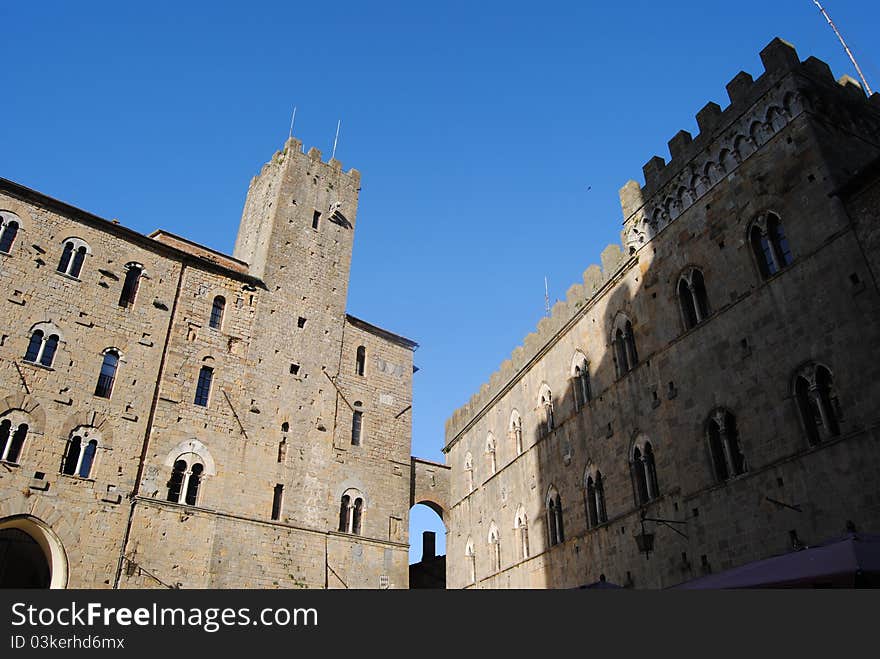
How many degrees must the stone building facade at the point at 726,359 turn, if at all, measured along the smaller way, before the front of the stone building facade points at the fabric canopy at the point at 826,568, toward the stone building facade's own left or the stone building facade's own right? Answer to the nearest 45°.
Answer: approximately 45° to the stone building facade's own left

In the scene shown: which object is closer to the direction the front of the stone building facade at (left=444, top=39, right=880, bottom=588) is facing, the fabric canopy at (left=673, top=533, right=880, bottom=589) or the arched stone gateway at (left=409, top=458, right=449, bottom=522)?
the fabric canopy

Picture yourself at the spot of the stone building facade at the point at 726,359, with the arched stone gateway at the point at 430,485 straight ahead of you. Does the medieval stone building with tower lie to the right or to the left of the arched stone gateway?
left

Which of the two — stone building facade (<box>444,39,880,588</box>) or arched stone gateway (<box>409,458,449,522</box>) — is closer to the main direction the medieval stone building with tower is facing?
the stone building facade

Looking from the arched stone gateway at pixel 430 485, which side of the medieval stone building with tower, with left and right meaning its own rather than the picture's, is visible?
left

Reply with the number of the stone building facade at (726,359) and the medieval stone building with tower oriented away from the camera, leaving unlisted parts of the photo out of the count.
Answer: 0

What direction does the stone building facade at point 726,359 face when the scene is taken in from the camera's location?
facing the viewer and to the left of the viewer

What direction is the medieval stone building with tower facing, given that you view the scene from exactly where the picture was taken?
facing the viewer and to the right of the viewer

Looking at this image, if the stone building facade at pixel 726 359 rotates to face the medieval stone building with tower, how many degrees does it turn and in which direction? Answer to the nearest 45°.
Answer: approximately 45° to its right

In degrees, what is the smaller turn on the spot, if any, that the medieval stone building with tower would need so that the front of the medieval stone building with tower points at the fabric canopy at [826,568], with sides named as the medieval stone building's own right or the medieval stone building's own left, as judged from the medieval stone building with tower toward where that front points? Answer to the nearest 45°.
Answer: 0° — it already faces it

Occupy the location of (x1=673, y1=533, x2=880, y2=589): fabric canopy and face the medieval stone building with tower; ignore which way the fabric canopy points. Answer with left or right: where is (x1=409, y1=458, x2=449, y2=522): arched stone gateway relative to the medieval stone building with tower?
right

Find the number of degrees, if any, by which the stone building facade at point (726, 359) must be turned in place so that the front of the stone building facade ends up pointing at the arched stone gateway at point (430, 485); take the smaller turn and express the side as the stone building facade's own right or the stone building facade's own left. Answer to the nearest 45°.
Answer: approximately 90° to the stone building facade's own right

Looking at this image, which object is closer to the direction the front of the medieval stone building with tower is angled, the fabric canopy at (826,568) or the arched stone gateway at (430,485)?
the fabric canopy
